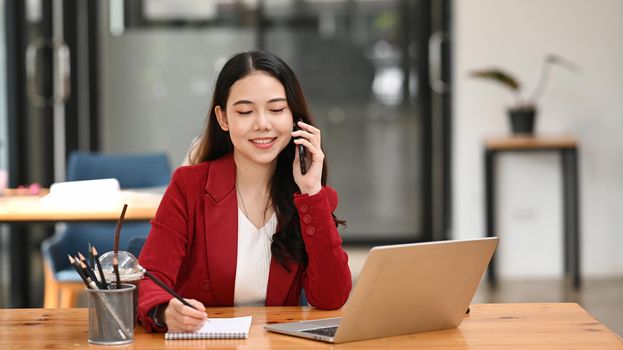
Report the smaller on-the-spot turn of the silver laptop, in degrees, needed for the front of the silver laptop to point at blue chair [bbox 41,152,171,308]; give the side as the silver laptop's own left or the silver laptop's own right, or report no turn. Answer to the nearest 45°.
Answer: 0° — it already faces it

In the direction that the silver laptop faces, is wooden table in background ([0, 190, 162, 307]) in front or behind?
in front

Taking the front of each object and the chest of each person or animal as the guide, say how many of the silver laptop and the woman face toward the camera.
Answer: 1

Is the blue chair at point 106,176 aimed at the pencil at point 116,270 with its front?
yes

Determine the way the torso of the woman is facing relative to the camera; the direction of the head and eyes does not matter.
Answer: toward the camera

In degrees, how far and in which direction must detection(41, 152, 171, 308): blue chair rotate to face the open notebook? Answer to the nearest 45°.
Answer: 0° — it already faces it

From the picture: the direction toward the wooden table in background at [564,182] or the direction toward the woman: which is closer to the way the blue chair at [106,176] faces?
the woman

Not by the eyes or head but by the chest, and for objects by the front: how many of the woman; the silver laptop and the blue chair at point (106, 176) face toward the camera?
2

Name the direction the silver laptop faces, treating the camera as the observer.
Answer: facing away from the viewer and to the left of the viewer

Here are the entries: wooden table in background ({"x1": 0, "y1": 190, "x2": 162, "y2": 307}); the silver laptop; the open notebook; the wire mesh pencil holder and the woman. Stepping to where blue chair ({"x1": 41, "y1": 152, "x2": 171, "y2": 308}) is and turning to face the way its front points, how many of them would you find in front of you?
5

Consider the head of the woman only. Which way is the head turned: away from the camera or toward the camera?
toward the camera

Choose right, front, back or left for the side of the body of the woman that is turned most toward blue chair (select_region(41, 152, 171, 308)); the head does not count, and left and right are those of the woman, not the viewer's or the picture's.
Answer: back

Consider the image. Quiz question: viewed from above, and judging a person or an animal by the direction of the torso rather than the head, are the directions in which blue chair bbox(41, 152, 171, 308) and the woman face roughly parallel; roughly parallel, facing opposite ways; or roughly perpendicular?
roughly parallel

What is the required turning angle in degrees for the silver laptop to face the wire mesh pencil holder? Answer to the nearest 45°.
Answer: approximately 45° to its left

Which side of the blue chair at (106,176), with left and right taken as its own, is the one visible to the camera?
front
